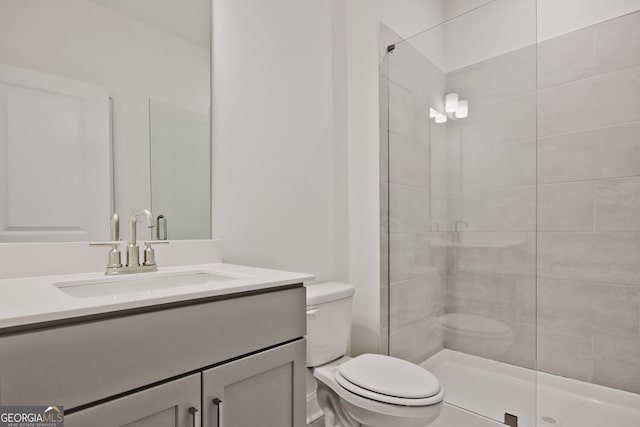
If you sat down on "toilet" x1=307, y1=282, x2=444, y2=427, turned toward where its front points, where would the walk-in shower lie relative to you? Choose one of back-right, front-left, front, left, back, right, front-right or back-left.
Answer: left

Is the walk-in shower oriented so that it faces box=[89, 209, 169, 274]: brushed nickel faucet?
yes

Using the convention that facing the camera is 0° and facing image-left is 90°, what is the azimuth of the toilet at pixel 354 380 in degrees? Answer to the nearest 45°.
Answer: approximately 315°

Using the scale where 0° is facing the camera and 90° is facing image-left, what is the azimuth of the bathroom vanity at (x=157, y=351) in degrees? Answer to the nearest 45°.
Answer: approximately 315°

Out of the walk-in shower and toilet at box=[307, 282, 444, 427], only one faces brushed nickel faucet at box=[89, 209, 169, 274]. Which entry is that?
the walk-in shower

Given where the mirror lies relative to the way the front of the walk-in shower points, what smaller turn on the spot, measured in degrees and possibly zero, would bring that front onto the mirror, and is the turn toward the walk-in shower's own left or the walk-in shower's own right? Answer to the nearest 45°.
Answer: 0° — it already faces it

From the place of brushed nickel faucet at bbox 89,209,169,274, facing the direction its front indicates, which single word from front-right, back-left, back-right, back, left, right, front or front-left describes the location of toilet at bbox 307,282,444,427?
front-left

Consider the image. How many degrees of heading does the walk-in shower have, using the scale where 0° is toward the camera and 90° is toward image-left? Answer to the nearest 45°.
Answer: approximately 45°

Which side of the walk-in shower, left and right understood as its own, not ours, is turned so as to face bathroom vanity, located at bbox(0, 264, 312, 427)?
front

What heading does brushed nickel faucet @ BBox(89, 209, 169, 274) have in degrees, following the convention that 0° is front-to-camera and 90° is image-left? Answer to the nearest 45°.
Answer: approximately 315°
